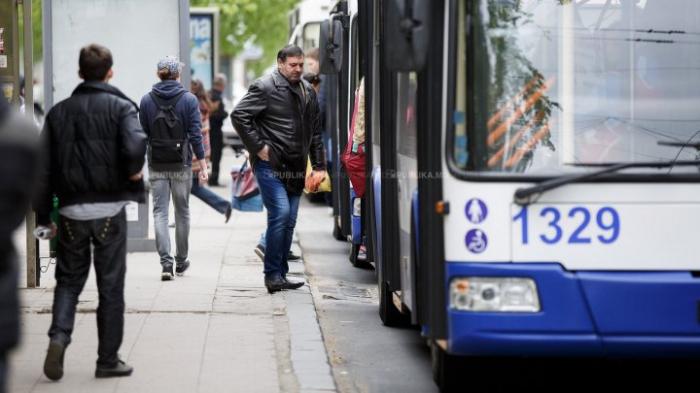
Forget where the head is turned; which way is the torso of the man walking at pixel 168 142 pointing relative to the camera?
away from the camera

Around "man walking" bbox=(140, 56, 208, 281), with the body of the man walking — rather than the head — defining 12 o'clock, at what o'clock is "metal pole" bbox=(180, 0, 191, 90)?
The metal pole is roughly at 12 o'clock from the man walking.

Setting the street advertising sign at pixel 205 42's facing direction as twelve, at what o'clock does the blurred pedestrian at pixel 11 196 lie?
The blurred pedestrian is roughly at 12 o'clock from the street advertising sign.

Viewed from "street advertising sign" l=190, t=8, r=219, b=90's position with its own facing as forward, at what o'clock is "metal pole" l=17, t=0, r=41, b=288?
The metal pole is roughly at 12 o'clock from the street advertising sign.

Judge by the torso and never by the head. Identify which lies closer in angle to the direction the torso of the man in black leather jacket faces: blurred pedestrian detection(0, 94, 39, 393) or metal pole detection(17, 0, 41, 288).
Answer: the blurred pedestrian

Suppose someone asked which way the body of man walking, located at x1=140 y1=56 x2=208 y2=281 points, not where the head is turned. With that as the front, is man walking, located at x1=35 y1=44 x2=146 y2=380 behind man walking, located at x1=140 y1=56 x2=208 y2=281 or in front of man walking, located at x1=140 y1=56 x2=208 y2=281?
behind

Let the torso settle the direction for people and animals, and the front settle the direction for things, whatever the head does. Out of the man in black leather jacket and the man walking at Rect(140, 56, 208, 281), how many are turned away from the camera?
1

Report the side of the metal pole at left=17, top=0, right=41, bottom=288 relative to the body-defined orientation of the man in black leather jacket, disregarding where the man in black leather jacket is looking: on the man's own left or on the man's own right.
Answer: on the man's own right
